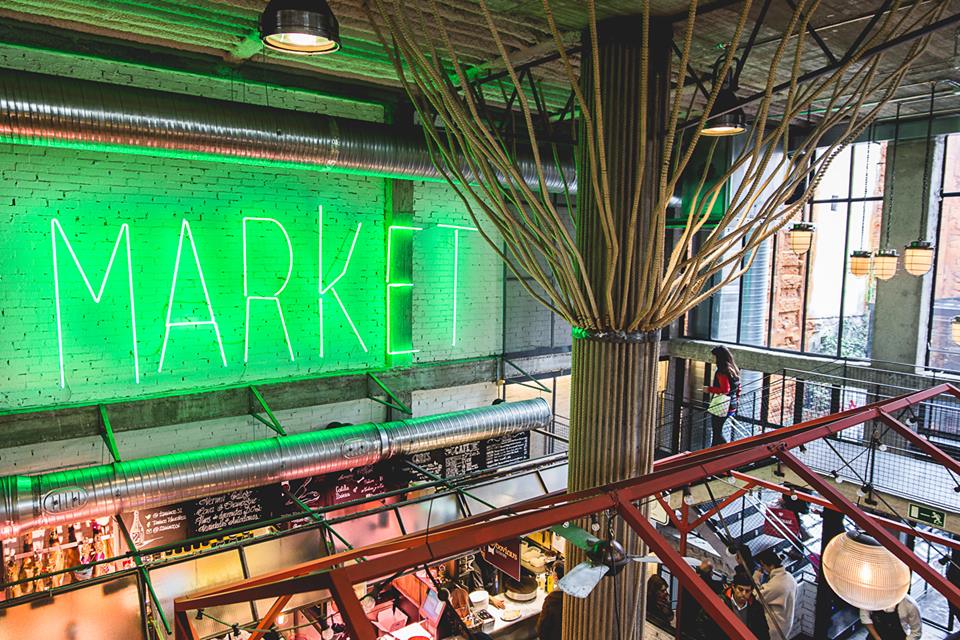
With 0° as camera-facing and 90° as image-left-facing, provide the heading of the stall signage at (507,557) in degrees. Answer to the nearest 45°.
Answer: approximately 45°

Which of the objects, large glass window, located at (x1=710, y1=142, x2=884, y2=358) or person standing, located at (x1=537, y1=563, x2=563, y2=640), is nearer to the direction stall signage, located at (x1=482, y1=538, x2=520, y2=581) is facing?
the person standing

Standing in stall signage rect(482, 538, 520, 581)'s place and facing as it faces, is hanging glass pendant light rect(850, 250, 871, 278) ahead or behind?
behind

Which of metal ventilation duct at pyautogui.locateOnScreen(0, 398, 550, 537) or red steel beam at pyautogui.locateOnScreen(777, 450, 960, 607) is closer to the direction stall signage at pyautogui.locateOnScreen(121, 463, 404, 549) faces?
the red steel beam

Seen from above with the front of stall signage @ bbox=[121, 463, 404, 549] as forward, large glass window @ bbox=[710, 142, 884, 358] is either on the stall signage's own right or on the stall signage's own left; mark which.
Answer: on the stall signage's own left

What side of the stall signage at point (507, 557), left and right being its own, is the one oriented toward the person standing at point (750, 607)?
left

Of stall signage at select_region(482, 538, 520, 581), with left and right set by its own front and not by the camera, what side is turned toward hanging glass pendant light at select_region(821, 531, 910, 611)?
left
